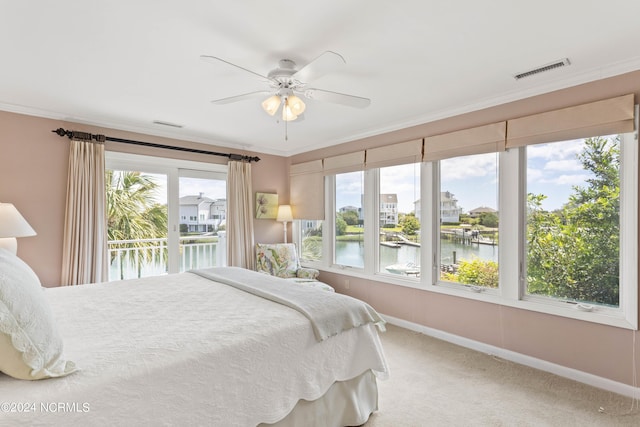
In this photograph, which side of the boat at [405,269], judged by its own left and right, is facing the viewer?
left

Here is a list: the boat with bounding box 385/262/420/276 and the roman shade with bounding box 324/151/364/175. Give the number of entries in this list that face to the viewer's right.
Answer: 0

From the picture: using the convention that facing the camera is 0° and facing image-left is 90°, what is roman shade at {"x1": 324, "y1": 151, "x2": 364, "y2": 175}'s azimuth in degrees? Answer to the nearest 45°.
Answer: approximately 45°

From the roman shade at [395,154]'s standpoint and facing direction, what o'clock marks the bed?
The bed is roughly at 11 o'clock from the roman shade.

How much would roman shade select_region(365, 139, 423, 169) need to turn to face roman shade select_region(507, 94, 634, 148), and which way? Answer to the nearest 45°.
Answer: approximately 90° to its left

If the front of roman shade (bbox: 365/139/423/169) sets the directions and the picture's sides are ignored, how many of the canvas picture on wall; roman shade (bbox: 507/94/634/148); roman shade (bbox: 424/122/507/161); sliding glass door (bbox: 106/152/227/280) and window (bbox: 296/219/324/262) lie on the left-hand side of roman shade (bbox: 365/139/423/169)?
2

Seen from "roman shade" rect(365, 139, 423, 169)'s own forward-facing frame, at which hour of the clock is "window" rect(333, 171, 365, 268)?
The window is roughly at 3 o'clock from the roman shade.

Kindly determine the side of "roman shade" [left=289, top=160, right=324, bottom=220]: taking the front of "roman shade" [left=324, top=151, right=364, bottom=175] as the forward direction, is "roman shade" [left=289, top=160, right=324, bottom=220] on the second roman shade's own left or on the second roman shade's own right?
on the second roman shade's own right

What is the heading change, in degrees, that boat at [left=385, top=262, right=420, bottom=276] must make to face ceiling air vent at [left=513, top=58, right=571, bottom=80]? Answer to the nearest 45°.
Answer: approximately 135° to its left

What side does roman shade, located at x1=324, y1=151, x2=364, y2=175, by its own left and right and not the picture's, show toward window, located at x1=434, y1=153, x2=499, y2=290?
left

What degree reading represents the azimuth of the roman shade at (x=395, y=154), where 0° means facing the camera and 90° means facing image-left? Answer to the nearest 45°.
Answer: approximately 45°
